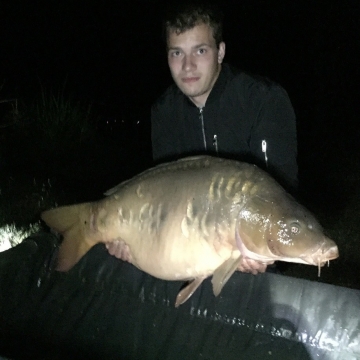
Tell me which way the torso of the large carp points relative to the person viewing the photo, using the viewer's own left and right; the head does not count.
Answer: facing to the right of the viewer

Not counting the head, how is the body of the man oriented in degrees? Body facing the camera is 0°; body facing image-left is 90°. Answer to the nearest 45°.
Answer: approximately 45°
